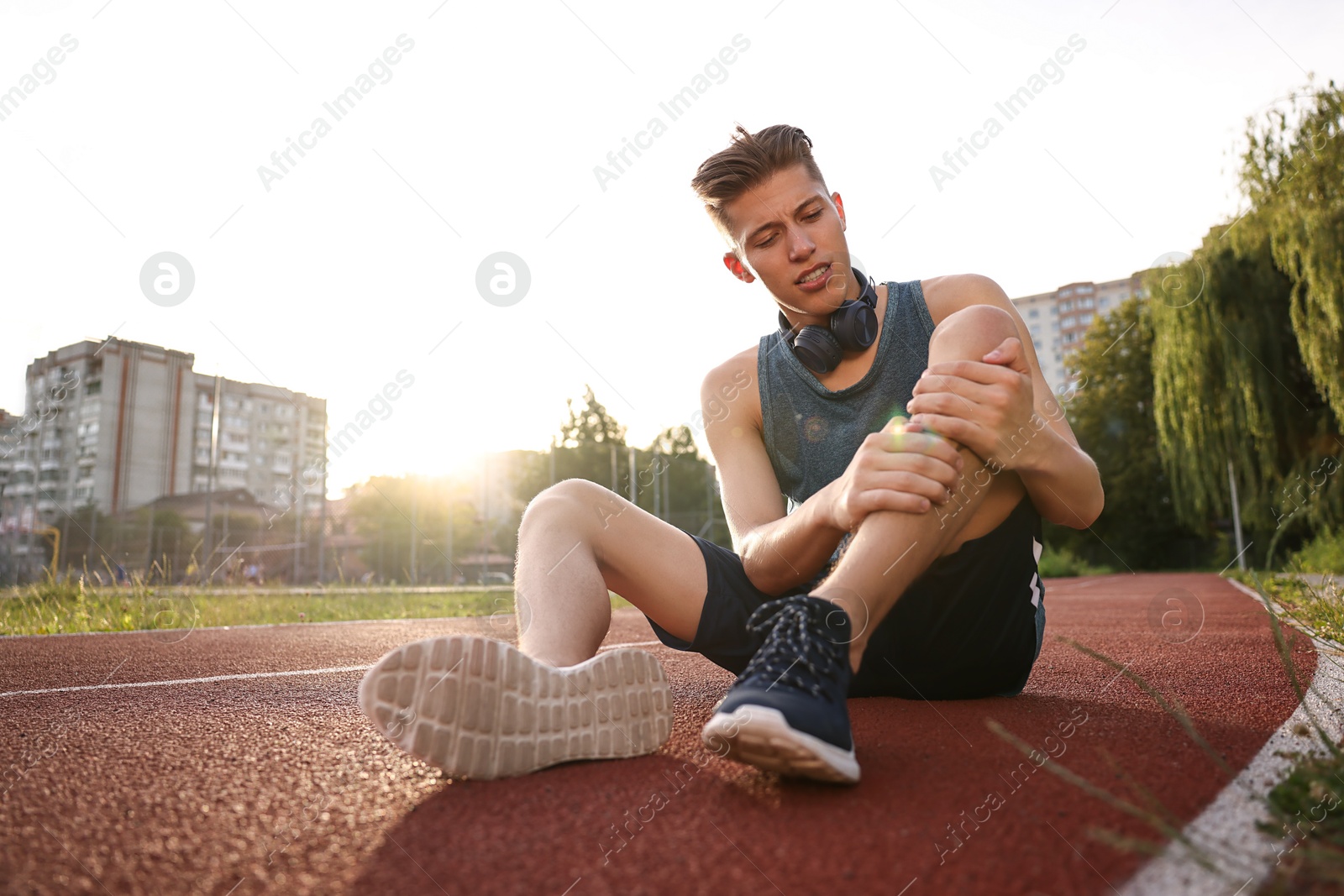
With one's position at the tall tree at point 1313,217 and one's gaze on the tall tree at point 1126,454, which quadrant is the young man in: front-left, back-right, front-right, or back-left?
back-left

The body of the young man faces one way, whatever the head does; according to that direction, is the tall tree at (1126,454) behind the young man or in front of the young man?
behind

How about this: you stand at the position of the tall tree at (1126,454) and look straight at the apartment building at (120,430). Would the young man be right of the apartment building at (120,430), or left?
left

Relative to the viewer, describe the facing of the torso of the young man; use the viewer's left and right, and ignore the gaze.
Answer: facing the viewer

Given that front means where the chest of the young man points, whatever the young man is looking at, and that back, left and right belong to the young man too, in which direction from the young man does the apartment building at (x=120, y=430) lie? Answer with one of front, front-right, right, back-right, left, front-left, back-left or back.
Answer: back-right

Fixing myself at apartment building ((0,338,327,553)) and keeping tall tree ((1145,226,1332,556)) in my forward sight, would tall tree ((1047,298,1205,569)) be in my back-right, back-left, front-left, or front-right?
front-left
